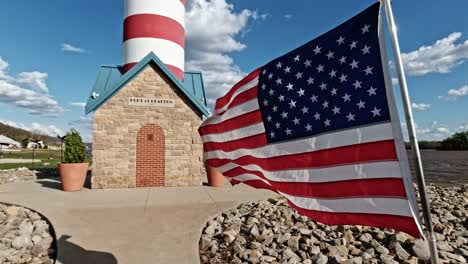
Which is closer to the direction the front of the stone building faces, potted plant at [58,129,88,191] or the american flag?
the american flag

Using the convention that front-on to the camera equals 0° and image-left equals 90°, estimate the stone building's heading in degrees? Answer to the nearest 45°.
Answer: approximately 0°

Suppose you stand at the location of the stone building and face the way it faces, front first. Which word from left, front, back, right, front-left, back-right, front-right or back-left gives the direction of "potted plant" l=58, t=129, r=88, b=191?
right

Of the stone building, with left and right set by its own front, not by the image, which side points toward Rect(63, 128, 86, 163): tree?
right

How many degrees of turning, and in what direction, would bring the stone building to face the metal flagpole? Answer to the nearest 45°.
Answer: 0° — it already faces it

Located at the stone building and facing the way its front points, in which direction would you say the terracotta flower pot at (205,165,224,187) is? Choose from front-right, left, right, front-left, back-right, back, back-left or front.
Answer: left

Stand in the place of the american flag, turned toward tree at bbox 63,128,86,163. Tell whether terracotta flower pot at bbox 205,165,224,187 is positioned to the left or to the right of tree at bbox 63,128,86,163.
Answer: right

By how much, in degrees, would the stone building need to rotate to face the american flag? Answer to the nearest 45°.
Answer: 0° — it already faces it
